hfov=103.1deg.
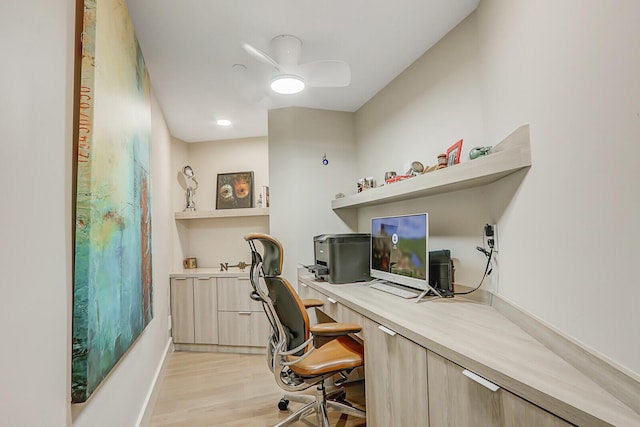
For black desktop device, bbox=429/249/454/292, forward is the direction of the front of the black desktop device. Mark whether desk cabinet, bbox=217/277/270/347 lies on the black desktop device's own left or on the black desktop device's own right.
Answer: on the black desktop device's own right

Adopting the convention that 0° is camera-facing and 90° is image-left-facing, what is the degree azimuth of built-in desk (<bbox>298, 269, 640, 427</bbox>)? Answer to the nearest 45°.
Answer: approximately 45°

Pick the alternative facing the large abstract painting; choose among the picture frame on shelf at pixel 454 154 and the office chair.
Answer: the picture frame on shelf

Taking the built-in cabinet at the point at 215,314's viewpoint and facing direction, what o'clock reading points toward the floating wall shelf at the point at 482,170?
The floating wall shelf is roughly at 11 o'clock from the built-in cabinet.

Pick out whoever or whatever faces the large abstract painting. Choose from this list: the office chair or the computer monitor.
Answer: the computer monitor

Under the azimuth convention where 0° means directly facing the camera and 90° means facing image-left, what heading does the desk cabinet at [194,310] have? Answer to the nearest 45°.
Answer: approximately 0°

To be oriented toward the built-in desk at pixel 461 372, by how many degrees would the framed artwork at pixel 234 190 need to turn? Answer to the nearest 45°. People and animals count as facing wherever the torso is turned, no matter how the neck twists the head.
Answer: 0° — it already faces it
